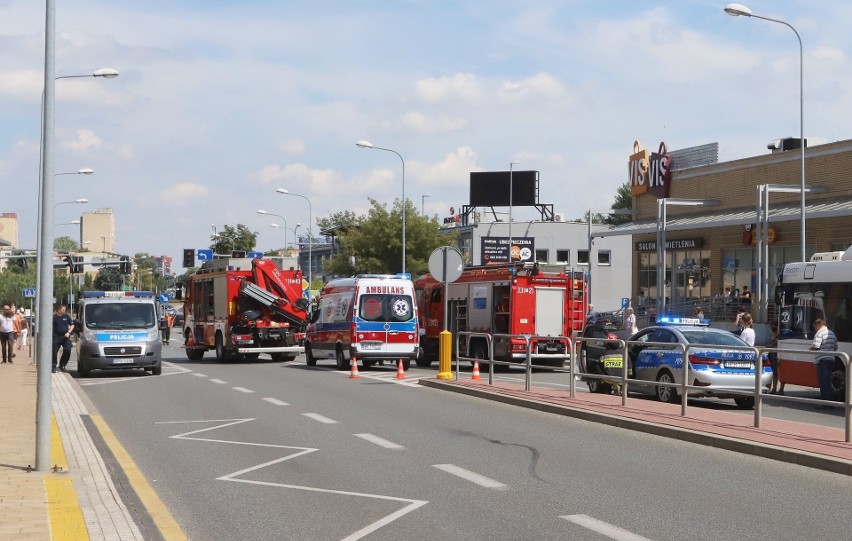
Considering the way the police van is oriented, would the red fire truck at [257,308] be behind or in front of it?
behind

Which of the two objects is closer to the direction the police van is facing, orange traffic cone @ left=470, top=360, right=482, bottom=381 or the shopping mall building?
the orange traffic cone

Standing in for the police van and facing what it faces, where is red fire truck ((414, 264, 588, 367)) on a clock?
The red fire truck is roughly at 9 o'clock from the police van.

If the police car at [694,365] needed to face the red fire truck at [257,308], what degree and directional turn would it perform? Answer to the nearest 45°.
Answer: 0° — it already faces it

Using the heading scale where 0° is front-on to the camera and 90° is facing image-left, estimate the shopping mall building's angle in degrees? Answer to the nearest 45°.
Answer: approximately 45°

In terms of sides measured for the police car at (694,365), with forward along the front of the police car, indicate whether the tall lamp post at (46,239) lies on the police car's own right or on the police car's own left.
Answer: on the police car's own left
